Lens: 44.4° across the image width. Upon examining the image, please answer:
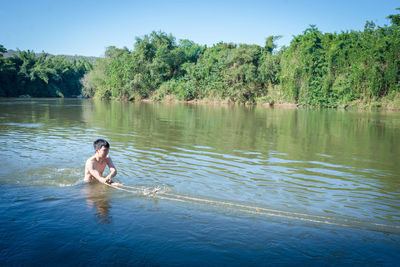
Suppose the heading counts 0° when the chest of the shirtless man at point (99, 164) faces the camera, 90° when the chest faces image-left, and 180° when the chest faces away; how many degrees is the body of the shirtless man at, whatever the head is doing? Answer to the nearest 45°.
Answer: approximately 315°

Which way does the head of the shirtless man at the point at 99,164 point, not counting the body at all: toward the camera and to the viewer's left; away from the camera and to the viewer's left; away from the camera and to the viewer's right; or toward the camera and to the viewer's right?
toward the camera and to the viewer's right
